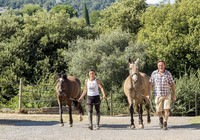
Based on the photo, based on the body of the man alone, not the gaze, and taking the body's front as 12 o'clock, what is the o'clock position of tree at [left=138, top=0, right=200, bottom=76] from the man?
The tree is roughly at 6 o'clock from the man.

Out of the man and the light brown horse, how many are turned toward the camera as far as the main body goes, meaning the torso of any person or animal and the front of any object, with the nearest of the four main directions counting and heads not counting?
2

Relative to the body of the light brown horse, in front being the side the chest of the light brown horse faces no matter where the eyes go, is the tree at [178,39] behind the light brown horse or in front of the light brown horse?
behind

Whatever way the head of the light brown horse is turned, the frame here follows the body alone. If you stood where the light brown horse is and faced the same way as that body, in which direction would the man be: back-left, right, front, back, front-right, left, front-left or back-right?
front-left

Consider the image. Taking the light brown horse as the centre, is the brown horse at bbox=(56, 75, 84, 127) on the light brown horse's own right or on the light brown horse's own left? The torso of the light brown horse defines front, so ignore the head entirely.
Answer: on the light brown horse's own right

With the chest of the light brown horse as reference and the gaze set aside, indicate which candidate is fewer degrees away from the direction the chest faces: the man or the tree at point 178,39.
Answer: the man

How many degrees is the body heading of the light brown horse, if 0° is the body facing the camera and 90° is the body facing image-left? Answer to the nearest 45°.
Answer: approximately 0°

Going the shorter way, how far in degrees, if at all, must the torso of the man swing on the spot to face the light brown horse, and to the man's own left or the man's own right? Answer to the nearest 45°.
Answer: approximately 135° to the man's own right
